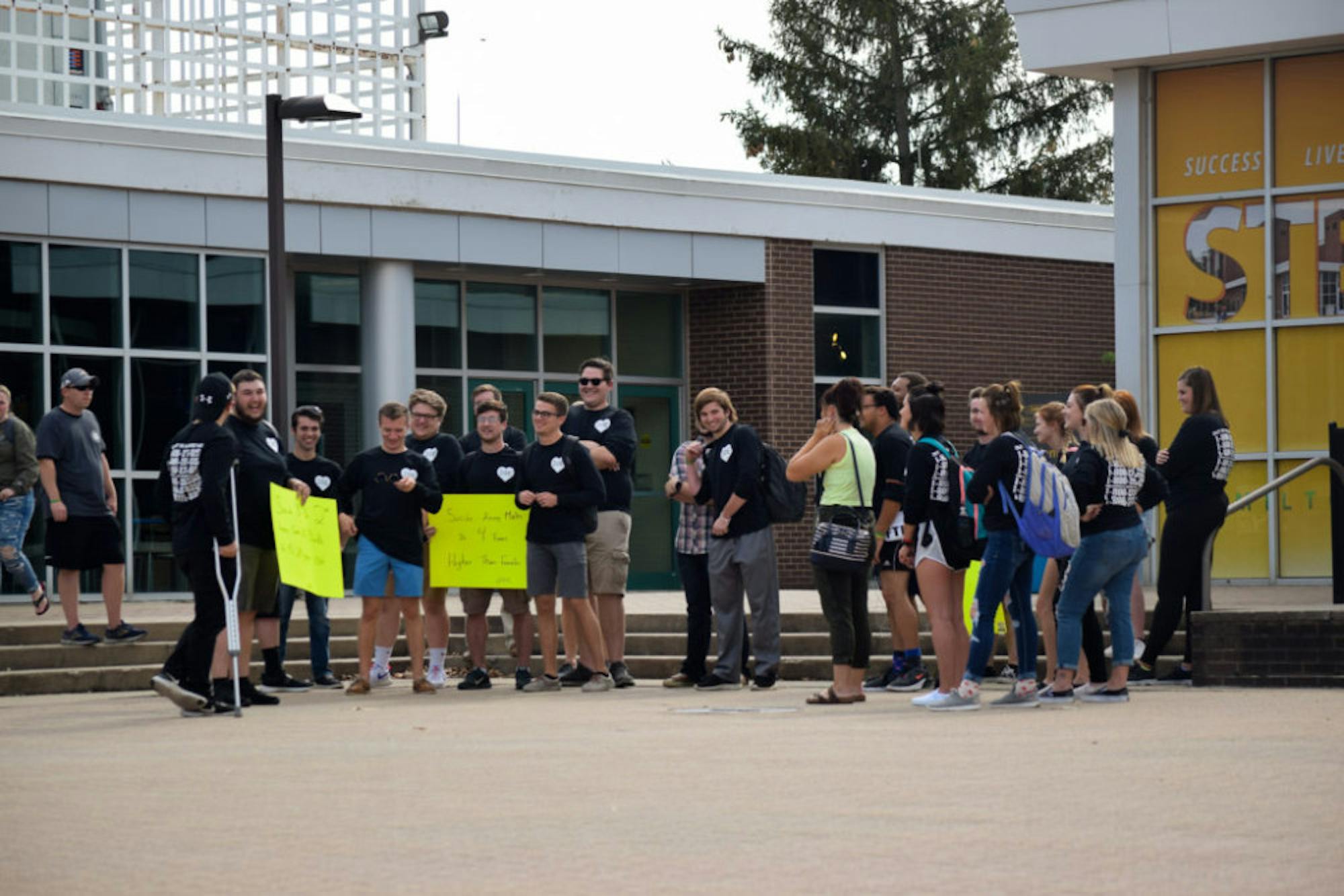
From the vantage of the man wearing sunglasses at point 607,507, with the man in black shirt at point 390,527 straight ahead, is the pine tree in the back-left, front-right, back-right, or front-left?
back-right

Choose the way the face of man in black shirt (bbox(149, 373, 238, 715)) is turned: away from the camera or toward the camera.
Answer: away from the camera

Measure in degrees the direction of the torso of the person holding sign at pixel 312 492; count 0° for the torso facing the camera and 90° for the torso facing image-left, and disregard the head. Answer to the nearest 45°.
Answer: approximately 0°

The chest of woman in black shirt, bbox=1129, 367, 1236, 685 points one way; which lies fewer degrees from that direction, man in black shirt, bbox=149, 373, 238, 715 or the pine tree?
the man in black shirt

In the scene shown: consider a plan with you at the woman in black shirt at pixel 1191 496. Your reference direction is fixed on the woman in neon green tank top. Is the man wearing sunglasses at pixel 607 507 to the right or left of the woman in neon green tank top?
right

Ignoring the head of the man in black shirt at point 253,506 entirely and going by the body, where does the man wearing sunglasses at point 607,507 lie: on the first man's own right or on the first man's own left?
on the first man's own left

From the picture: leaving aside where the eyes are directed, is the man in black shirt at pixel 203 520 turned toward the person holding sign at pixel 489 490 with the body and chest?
yes

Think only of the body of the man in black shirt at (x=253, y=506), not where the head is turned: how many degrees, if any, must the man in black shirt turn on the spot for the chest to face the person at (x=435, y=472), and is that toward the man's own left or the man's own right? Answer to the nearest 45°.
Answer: approximately 90° to the man's own left
